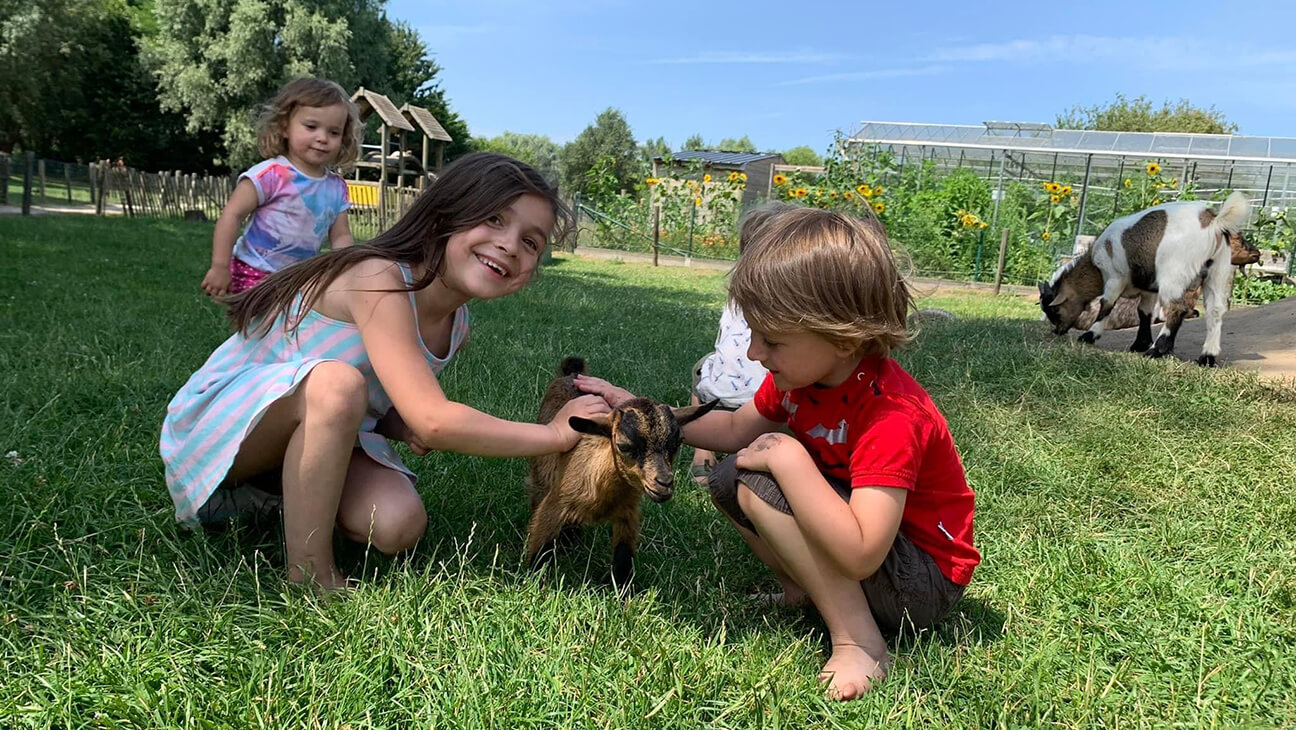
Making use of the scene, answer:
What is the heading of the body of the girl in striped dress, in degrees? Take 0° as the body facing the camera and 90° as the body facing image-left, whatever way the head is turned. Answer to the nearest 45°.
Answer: approximately 315°

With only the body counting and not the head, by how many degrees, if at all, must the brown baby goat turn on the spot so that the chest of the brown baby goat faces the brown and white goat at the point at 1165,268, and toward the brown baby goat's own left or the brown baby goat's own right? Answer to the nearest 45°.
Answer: approximately 90° to the brown baby goat's own left

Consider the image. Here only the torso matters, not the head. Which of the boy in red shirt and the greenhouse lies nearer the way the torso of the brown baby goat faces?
the boy in red shirt

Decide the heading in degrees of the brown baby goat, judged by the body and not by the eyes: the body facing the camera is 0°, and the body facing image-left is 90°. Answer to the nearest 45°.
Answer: approximately 315°

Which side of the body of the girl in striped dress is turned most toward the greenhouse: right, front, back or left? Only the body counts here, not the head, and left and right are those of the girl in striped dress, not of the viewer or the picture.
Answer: left

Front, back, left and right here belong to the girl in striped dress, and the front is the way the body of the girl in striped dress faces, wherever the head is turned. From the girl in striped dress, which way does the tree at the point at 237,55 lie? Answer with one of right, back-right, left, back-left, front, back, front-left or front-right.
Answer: back-left

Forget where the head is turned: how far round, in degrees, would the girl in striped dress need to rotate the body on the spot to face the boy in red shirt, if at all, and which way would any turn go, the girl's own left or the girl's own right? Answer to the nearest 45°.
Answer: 0° — they already face them

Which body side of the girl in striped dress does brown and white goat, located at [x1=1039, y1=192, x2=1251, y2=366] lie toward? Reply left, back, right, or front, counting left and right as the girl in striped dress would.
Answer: left

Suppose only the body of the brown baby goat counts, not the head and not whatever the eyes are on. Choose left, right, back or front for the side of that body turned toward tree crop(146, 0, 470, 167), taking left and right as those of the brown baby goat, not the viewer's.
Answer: back
